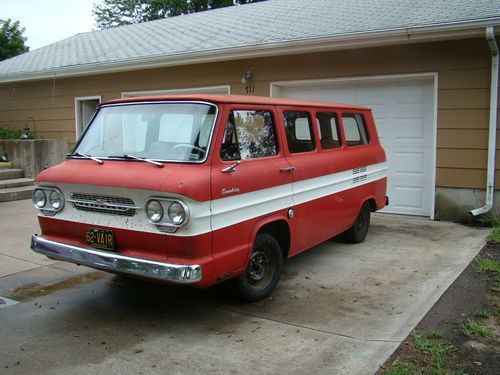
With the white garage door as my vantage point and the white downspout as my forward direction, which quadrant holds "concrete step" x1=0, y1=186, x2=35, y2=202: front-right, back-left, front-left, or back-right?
back-right

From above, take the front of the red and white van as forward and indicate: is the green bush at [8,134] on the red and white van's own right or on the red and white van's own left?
on the red and white van's own right

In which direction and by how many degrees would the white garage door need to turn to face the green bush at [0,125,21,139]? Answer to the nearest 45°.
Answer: approximately 90° to its right

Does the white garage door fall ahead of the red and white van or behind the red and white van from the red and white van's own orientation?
behind

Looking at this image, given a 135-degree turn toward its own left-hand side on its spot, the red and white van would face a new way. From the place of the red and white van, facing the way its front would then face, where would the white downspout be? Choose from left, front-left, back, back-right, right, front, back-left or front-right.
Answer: front-left

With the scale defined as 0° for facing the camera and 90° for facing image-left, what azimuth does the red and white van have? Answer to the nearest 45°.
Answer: approximately 45°

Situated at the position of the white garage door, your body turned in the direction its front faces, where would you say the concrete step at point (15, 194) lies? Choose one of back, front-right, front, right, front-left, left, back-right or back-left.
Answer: right

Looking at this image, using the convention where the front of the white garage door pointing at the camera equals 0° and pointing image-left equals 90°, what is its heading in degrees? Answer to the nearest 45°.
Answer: approximately 0°

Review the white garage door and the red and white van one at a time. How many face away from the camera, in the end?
0

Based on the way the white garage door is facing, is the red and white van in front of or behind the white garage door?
in front

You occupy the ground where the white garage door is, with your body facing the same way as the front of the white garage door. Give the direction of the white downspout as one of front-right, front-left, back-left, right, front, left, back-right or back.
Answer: front-left
